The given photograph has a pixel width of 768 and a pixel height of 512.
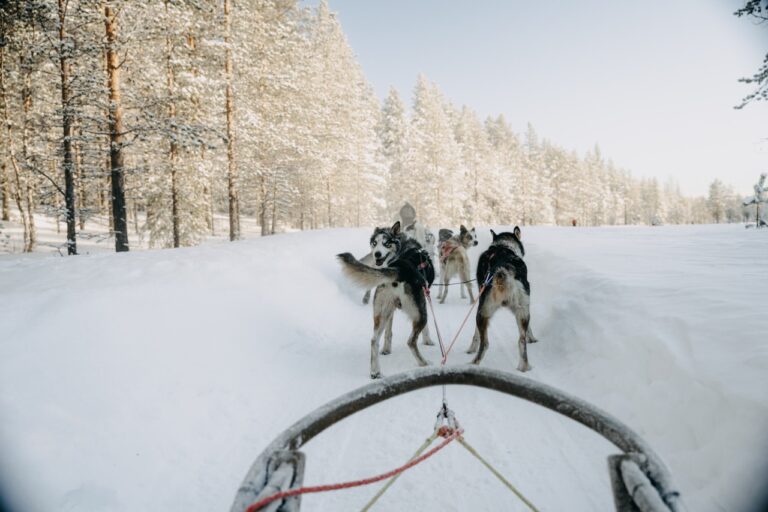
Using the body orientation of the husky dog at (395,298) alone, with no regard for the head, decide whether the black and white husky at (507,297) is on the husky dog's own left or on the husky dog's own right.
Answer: on the husky dog's own right

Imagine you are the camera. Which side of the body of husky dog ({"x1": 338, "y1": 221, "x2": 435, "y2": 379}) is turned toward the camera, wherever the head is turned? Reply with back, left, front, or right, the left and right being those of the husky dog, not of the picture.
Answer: back

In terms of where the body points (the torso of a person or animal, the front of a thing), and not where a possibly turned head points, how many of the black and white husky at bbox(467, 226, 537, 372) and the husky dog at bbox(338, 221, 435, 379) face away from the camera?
2

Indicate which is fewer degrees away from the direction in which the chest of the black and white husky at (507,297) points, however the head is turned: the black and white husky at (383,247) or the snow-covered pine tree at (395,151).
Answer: the snow-covered pine tree

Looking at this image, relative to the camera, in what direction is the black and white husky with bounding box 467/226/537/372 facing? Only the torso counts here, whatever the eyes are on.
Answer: away from the camera

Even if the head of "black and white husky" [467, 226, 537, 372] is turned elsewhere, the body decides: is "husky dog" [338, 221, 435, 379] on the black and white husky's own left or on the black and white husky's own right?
on the black and white husky's own left
